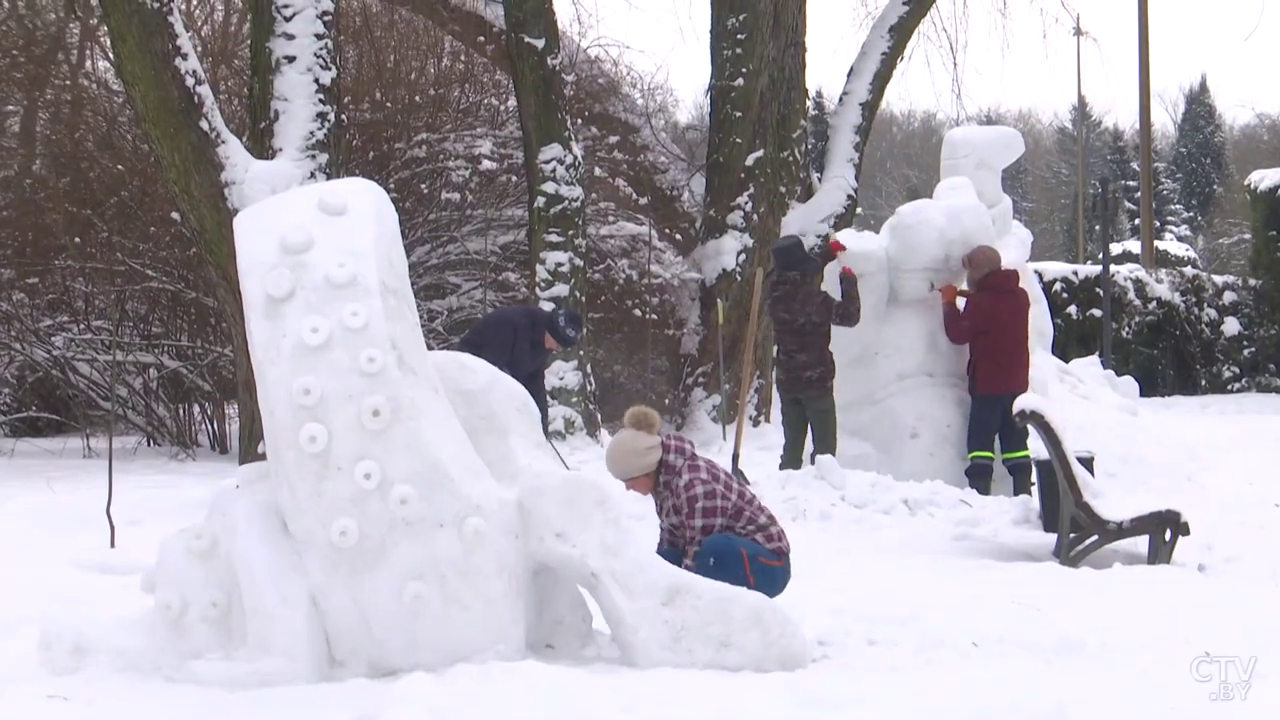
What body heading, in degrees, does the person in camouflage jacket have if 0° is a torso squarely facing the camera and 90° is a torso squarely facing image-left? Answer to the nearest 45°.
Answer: approximately 225°

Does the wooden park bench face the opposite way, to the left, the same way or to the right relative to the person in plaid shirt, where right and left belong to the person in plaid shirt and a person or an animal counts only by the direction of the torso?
the opposite way

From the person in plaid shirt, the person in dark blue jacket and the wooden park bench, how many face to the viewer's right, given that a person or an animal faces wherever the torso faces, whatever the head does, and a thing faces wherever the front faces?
2

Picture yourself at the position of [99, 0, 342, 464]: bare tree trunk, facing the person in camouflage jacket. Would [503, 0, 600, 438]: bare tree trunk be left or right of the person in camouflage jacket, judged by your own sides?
left

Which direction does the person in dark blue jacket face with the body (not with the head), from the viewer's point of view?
to the viewer's right

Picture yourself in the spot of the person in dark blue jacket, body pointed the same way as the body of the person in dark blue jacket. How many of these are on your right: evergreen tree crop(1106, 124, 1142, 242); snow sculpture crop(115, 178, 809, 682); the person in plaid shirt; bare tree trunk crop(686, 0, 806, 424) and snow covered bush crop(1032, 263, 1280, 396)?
2

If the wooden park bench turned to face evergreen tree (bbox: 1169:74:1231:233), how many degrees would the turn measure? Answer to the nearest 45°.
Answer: approximately 90° to its left

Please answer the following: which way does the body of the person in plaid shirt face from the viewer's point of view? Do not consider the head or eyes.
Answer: to the viewer's left

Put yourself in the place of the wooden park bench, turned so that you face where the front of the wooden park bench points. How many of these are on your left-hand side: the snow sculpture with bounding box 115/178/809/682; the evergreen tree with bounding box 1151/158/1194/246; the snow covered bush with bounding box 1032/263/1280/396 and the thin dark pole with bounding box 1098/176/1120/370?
3

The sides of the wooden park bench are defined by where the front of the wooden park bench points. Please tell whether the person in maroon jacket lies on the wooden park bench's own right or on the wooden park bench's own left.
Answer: on the wooden park bench's own left

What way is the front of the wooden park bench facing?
to the viewer's right

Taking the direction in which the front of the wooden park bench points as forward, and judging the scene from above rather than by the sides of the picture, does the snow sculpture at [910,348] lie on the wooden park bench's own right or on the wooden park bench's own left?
on the wooden park bench's own left

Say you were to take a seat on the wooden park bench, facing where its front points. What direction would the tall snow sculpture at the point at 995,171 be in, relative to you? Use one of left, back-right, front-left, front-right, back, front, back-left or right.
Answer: left

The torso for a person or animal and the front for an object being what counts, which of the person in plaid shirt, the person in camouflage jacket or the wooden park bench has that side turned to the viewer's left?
the person in plaid shirt

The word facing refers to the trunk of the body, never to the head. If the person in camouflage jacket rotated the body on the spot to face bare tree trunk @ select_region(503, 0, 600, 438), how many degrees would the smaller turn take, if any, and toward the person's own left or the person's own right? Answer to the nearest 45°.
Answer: approximately 90° to the person's own left

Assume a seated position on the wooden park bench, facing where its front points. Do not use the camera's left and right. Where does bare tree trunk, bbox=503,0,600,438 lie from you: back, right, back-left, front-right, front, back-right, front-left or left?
back-left

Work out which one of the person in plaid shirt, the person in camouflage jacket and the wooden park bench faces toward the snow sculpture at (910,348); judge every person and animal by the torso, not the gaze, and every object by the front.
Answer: the person in camouflage jacket

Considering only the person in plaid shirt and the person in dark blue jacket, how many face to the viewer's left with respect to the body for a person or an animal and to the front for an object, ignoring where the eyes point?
1
